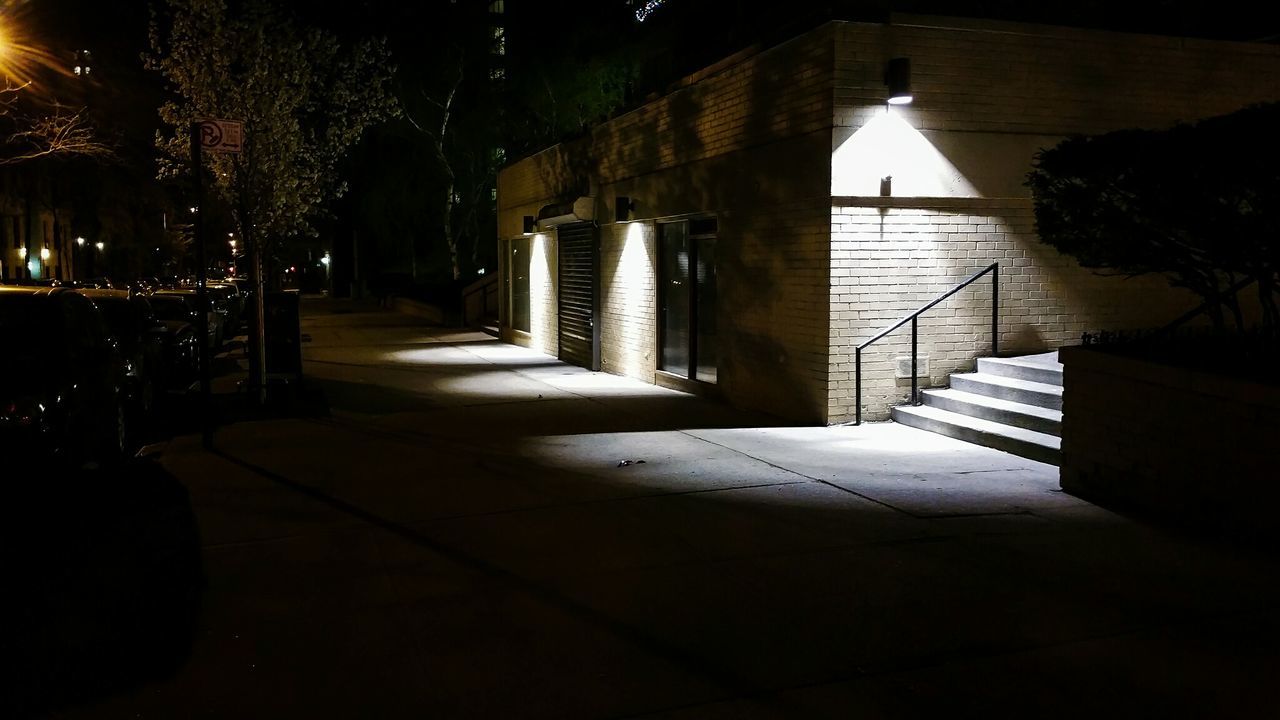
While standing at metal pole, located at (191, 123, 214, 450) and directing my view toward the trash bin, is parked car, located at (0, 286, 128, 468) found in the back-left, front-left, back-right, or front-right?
back-left

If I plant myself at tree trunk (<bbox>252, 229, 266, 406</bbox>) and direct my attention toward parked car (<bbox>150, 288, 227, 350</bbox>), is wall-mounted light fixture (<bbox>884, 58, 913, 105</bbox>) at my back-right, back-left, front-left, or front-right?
back-right

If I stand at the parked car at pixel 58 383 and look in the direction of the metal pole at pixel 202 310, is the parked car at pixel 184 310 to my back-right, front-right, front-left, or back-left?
front-left

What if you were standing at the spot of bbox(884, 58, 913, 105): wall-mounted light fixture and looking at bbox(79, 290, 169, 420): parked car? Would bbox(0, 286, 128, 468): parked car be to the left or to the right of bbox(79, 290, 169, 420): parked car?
left
